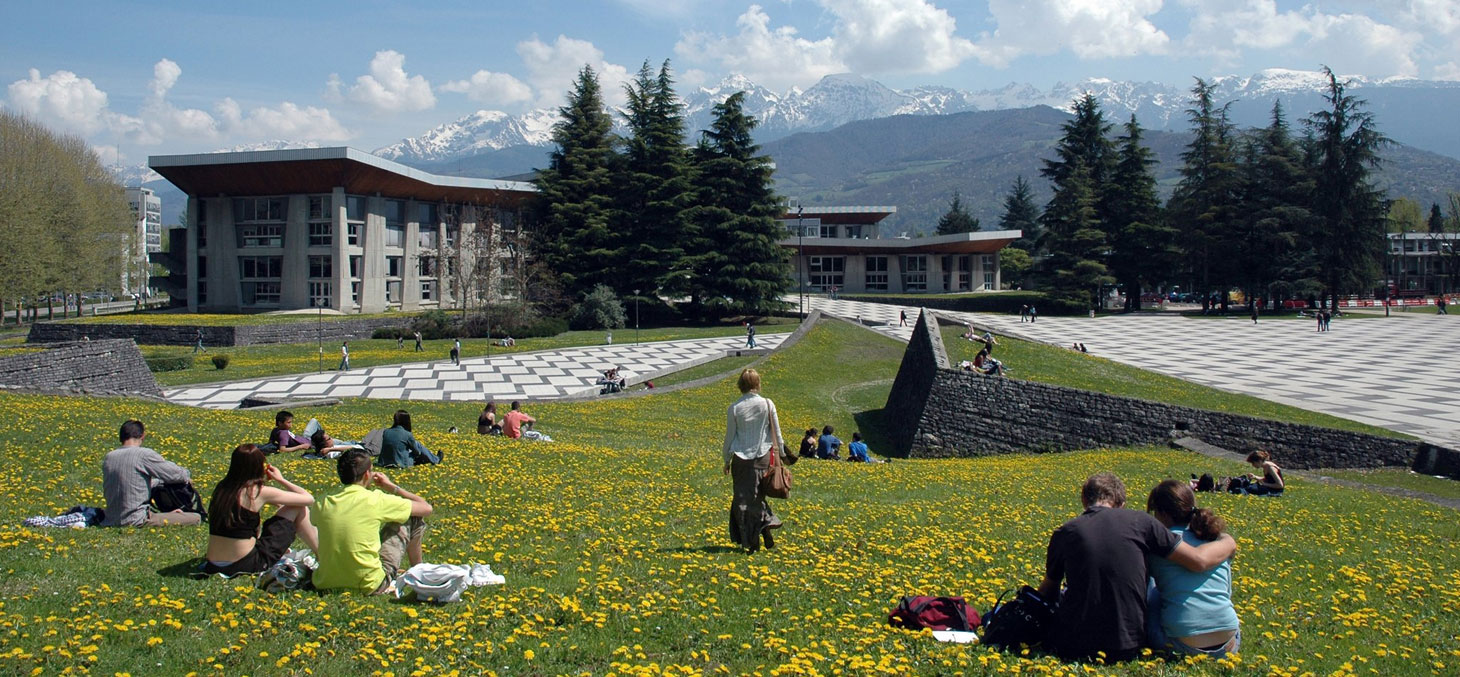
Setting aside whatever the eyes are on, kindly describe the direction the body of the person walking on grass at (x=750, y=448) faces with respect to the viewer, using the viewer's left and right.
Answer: facing away from the viewer

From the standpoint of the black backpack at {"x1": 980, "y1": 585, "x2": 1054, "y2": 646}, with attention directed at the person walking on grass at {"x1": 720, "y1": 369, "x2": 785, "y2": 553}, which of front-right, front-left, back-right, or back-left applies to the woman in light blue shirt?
back-right

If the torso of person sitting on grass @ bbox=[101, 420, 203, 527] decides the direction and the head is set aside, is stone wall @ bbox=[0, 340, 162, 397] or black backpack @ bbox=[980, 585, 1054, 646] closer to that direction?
the stone wall

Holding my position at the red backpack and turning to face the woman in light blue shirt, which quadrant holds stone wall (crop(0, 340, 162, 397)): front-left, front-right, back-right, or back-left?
back-left

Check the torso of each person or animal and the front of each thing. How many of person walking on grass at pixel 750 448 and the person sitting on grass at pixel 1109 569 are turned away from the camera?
2

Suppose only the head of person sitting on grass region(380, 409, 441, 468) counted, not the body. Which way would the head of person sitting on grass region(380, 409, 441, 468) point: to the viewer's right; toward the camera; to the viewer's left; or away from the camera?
away from the camera

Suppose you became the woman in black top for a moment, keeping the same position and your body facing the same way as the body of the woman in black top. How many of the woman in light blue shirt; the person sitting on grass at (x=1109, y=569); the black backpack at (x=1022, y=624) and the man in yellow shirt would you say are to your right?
4

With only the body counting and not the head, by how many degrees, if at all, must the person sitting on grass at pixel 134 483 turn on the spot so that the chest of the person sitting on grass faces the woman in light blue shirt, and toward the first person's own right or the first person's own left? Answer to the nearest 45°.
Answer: approximately 90° to the first person's own right

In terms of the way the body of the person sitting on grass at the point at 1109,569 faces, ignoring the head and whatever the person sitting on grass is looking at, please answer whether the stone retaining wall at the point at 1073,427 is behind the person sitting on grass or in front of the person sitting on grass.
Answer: in front

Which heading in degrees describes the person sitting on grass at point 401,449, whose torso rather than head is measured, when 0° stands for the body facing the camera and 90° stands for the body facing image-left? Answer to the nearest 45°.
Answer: approximately 225°

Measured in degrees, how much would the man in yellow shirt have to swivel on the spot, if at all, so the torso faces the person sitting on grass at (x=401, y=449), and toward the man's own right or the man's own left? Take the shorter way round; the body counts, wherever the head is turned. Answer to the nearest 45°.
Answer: approximately 45° to the man's own left

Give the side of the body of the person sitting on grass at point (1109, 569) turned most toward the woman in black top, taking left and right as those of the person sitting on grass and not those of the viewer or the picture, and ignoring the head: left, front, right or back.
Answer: left

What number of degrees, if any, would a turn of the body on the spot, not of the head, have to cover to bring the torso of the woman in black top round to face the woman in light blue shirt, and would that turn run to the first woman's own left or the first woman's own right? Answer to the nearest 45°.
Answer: approximately 90° to the first woman's own right

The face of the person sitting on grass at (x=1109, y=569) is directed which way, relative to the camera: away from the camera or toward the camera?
away from the camera

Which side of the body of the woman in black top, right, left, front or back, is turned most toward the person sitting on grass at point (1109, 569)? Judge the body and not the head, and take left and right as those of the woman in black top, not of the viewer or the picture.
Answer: right

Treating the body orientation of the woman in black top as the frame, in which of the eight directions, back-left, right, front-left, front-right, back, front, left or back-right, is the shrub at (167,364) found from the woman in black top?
front-left

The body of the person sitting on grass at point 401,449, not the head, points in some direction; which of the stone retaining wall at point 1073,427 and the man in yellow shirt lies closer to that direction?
the stone retaining wall

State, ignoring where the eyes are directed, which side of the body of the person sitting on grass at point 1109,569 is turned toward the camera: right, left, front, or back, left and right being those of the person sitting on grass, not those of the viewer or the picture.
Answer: back
